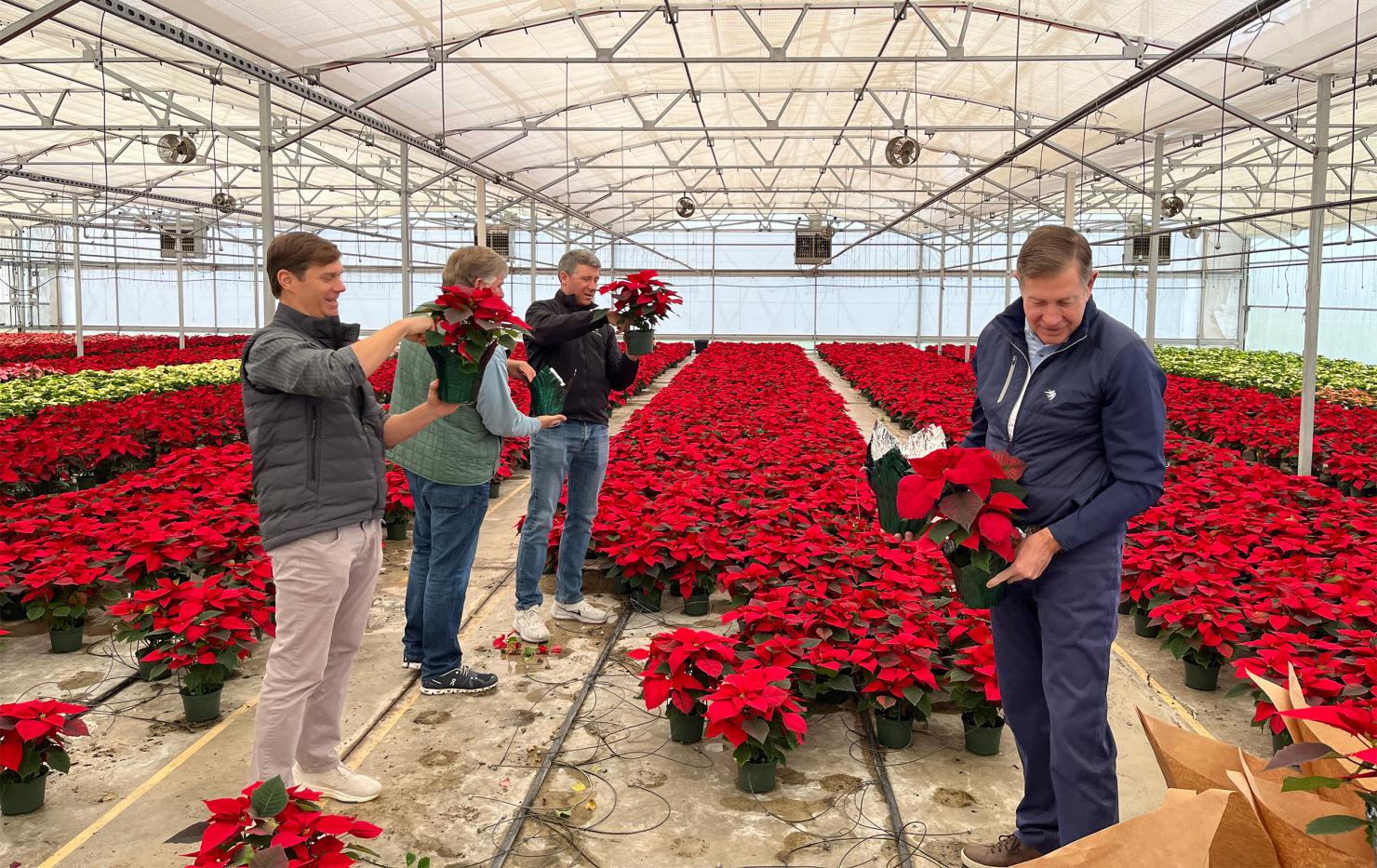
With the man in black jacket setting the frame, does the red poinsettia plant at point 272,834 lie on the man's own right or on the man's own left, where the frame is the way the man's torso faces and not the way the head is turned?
on the man's own right

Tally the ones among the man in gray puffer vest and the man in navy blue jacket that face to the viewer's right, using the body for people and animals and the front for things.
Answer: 1

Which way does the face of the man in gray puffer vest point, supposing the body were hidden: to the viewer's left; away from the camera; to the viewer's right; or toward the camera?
to the viewer's right

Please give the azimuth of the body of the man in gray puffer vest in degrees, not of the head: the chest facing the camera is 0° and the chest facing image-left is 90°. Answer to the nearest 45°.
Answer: approximately 270°

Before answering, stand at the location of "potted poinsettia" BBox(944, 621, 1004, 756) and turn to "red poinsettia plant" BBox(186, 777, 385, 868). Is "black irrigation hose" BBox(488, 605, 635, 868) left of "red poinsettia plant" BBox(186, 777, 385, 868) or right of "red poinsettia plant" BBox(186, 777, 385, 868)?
right
